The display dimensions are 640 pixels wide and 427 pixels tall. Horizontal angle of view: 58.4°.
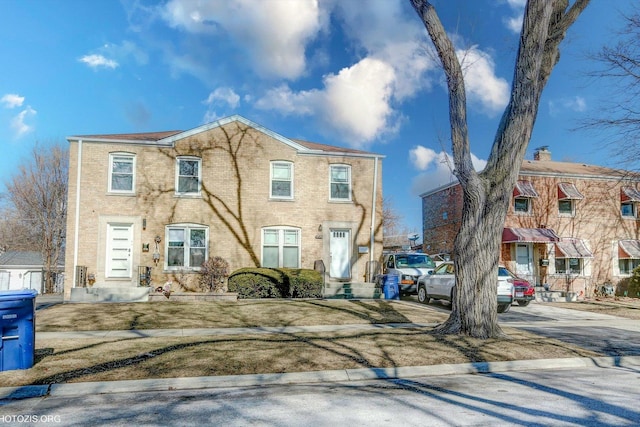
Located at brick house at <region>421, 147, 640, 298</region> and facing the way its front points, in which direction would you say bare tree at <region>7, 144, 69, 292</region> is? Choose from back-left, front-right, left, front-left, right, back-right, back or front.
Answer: back-right

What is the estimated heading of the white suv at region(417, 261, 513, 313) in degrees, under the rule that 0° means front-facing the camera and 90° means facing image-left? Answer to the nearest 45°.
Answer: approximately 135°

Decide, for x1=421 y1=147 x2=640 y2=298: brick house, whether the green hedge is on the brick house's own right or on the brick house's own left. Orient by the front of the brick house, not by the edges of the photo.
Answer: on the brick house's own right

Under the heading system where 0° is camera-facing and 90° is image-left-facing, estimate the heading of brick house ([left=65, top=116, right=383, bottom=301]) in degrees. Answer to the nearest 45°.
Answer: approximately 0°

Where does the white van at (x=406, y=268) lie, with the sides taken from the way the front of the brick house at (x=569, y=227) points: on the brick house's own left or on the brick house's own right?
on the brick house's own right

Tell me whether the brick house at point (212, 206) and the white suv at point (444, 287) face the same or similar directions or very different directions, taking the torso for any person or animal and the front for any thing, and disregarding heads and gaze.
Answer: very different directions

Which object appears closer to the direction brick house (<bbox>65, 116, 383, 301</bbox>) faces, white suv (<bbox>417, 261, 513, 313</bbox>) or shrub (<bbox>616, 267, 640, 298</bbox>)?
the white suv

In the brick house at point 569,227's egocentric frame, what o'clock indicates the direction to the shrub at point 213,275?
The shrub is roughly at 3 o'clock from the brick house.

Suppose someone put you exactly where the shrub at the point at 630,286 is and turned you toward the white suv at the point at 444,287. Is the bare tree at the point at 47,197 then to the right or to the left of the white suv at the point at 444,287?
right

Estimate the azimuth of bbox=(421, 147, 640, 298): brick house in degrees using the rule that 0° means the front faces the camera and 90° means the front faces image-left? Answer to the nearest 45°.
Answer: approximately 315°

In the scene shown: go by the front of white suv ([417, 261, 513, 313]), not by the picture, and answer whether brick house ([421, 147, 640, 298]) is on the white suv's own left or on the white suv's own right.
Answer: on the white suv's own right

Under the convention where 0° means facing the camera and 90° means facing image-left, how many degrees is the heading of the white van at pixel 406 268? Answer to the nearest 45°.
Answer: approximately 315°

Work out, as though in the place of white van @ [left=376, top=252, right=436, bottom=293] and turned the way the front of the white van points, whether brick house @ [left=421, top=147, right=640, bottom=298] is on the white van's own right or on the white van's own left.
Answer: on the white van's own left
